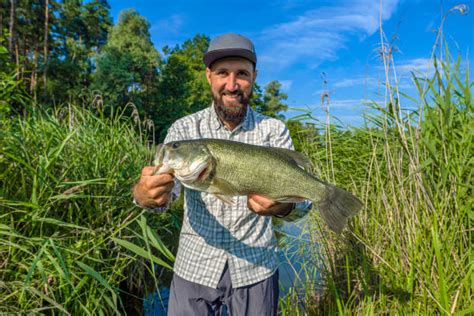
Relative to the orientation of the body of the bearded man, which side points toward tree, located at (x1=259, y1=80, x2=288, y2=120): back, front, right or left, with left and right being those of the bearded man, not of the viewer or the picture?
back

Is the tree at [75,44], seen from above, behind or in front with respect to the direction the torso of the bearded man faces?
behind

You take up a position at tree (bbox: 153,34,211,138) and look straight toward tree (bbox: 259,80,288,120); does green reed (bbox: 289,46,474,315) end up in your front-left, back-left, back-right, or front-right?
back-right

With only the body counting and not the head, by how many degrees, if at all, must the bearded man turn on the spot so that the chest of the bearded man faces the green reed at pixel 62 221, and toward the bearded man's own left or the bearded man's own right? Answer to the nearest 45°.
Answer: approximately 135° to the bearded man's own right

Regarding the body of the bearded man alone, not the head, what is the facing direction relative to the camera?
toward the camera

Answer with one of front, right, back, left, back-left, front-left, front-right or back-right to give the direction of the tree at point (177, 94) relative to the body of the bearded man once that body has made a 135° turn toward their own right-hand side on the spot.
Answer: front-right
